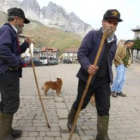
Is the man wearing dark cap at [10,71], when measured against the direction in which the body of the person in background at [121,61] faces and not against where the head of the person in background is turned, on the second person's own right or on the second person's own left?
on the second person's own right

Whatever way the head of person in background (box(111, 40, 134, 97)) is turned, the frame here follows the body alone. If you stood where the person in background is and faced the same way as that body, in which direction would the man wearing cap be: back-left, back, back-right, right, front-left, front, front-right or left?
front-right

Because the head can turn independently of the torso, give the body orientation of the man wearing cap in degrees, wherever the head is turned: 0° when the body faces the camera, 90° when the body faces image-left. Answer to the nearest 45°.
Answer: approximately 315°
